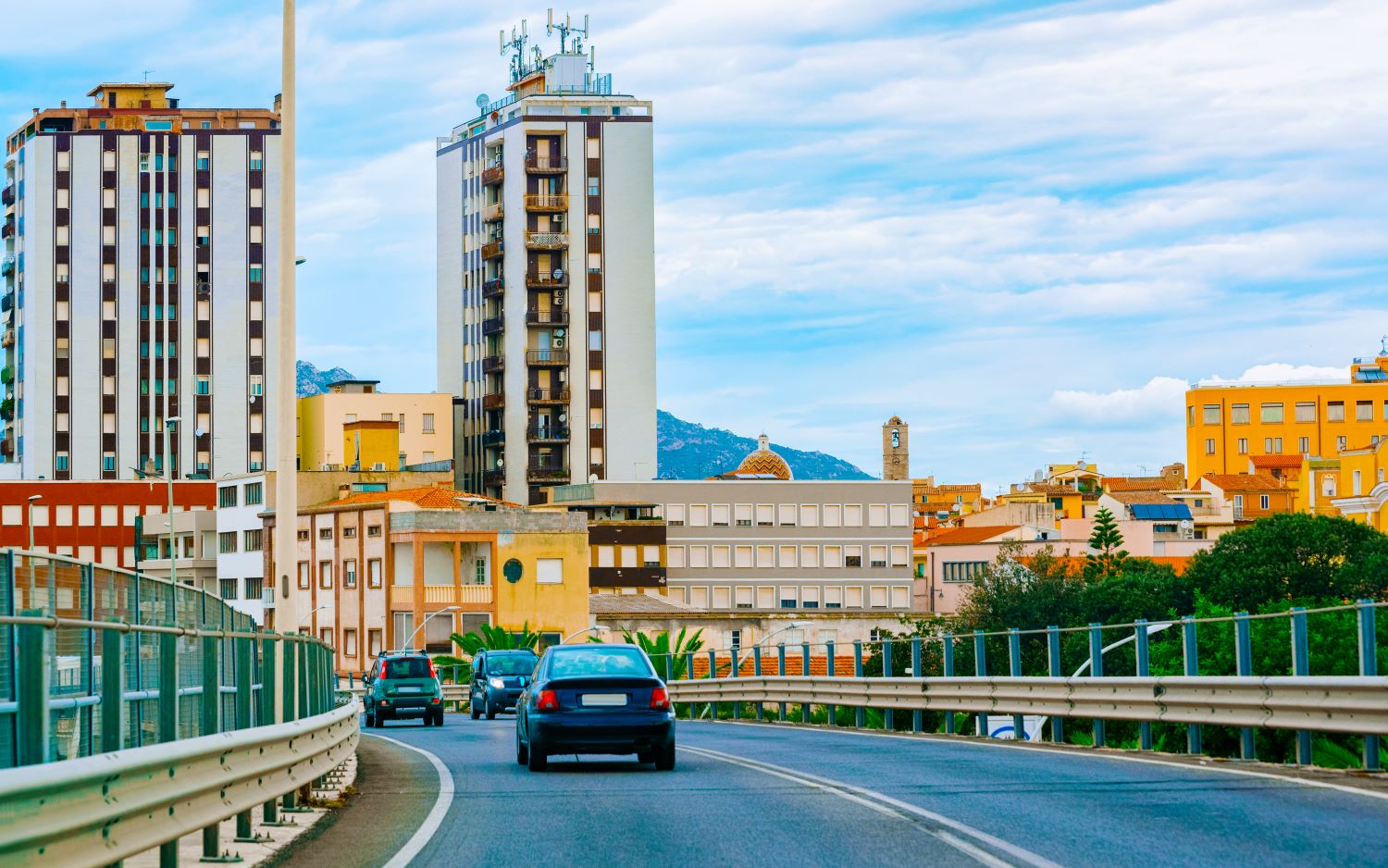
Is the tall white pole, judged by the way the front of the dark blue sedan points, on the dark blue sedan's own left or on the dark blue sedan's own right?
on the dark blue sedan's own left

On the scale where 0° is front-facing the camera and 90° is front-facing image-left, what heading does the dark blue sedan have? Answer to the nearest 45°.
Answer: approximately 180°

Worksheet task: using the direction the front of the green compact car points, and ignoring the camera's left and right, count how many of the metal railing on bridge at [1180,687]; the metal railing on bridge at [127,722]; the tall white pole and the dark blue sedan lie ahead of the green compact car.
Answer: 0

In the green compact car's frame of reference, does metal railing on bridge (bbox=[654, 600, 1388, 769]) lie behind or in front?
behind

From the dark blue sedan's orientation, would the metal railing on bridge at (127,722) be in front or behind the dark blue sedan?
behind

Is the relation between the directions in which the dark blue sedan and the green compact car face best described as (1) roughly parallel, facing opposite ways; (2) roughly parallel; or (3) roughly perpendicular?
roughly parallel

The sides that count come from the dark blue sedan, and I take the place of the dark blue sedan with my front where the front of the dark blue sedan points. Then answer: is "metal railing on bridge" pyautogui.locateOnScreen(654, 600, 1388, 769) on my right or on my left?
on my right

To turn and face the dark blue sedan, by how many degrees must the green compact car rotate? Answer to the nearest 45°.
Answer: approximately 180°

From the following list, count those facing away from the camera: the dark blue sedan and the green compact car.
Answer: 2

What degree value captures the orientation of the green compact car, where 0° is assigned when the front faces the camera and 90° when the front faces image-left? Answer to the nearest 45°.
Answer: approximately 180°

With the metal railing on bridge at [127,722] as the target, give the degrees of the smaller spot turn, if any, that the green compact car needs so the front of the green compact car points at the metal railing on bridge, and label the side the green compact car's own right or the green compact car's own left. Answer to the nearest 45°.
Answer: approximately 180°
